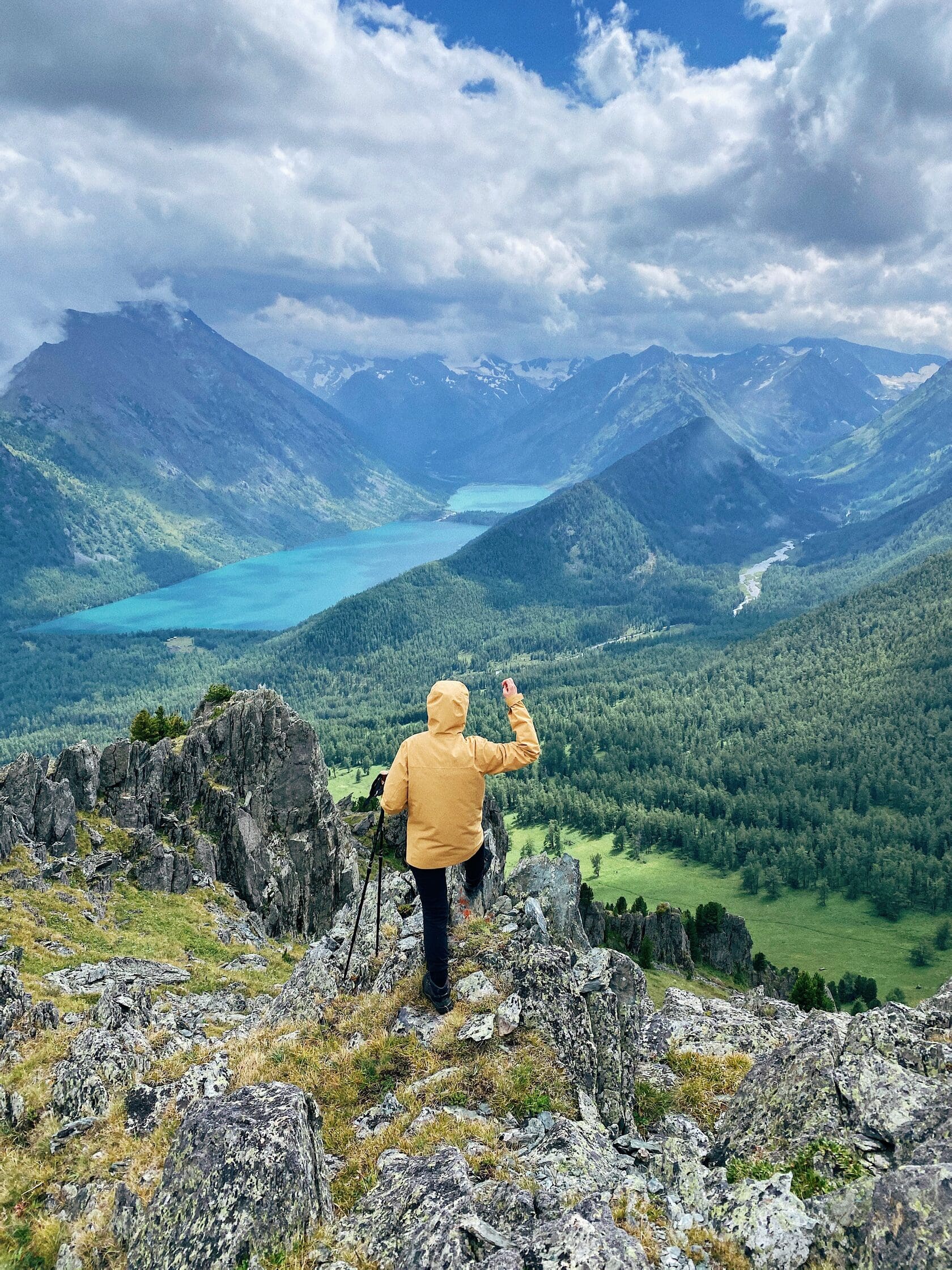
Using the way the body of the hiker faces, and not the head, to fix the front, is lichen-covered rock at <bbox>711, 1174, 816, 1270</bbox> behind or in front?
behind

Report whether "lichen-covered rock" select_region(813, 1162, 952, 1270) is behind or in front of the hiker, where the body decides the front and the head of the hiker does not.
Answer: behind

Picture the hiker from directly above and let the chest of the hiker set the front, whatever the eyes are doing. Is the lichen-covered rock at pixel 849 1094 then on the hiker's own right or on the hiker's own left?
on the hiker's own right

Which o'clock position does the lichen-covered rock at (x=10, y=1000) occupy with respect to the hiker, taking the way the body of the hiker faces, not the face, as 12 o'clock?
The lichen-covered rock is roughly at 10 o'clock from the hiker.

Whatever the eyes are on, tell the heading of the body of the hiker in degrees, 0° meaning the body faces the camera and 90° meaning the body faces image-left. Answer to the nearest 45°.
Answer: approximately 180°

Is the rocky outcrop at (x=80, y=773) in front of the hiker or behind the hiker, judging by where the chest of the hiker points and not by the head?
in front

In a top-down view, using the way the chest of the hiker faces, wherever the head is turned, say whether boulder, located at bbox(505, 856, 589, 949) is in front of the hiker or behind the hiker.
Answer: in front

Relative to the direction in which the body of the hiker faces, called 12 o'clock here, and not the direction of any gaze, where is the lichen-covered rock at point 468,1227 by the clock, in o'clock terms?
The lichen-covered rock is roughly at 6 o'clock from the hiker.

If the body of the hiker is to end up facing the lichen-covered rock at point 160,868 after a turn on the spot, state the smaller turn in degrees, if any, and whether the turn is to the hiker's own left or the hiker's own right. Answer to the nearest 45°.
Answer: approximately 45° to the hiker's own left

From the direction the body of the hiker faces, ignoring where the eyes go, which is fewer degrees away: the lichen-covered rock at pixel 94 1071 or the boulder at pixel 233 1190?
the lichen-covered rock
